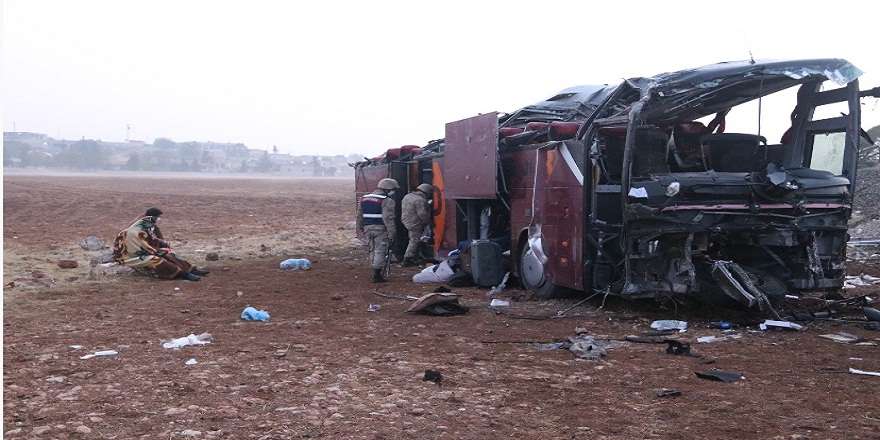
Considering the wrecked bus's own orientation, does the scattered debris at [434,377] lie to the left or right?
on its right

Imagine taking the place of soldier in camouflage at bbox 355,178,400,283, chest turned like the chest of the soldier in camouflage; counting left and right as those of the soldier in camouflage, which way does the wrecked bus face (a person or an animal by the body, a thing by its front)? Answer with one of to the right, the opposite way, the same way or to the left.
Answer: to the right

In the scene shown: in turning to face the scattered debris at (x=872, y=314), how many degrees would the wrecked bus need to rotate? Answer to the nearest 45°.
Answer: approximately 45° to its left

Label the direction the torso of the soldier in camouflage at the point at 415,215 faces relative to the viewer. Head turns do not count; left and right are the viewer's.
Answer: facing away from the viewer and to the right of the viewer

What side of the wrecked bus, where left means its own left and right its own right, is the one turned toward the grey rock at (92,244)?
back

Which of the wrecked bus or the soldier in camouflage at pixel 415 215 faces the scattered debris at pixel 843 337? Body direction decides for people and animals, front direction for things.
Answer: the wrecked bus
